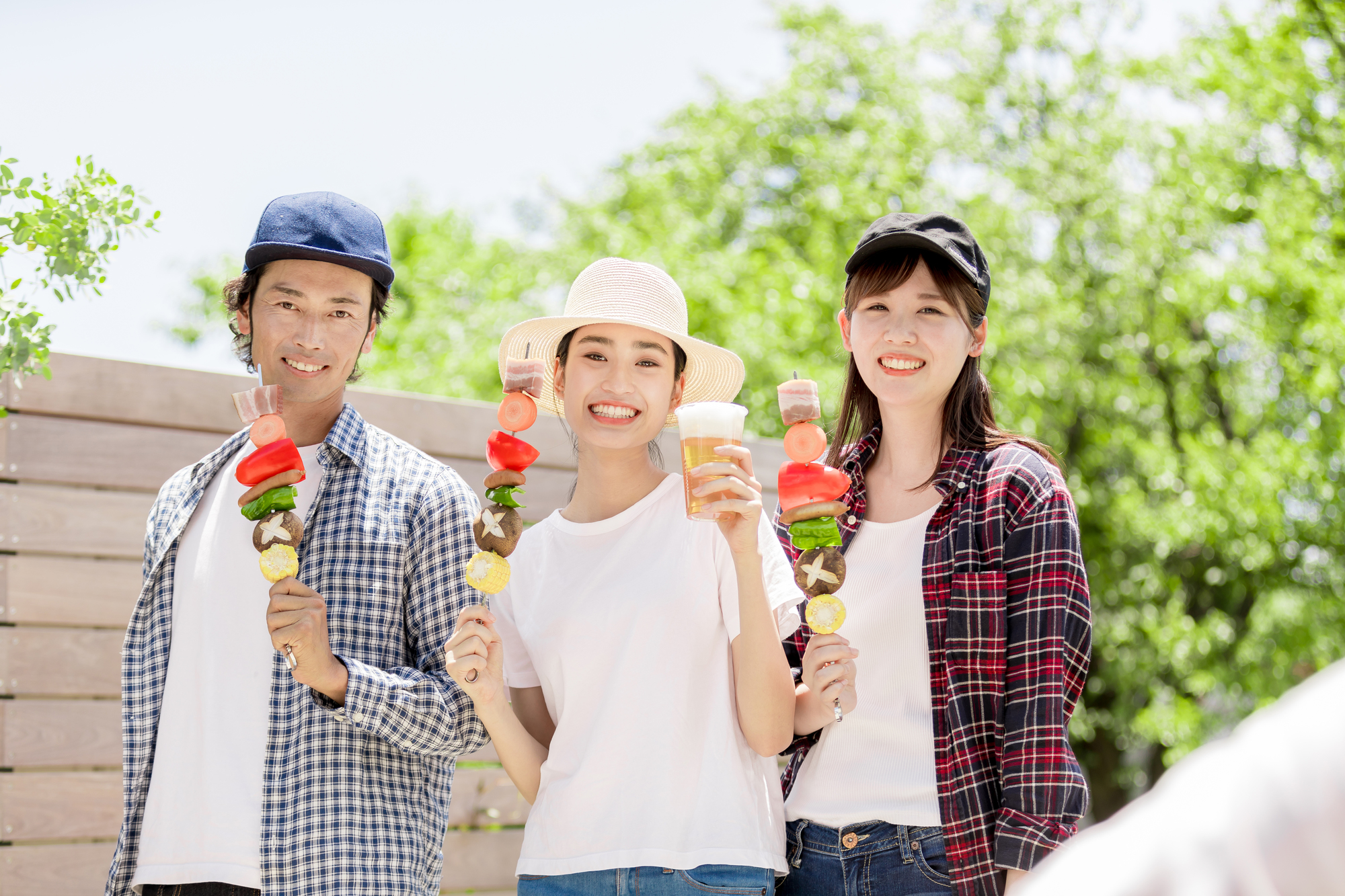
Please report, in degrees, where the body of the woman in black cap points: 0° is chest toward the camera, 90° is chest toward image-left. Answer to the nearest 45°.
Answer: approximately 45°

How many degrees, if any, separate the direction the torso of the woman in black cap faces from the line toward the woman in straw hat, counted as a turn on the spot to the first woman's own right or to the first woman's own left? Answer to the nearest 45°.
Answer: approximately 45° to the first woman's own right

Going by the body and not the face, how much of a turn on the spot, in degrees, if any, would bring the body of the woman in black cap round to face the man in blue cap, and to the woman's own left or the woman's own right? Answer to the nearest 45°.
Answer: approximately 45° to the woman's own right
